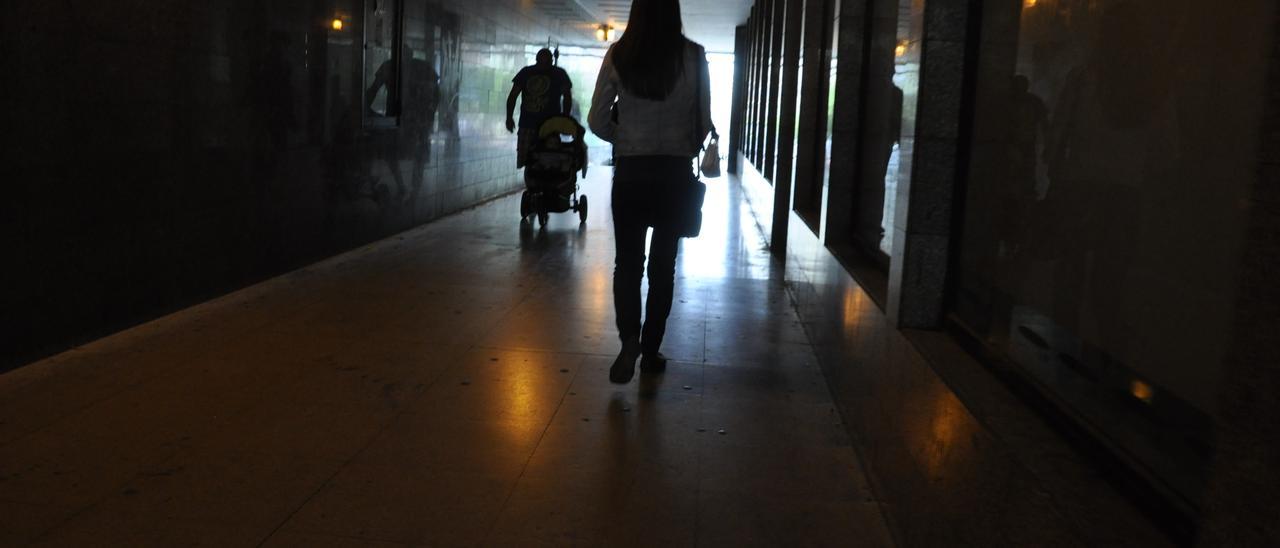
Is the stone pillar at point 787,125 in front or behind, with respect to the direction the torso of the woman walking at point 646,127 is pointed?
in front

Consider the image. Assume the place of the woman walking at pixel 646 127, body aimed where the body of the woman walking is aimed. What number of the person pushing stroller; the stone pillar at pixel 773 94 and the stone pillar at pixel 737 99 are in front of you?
3

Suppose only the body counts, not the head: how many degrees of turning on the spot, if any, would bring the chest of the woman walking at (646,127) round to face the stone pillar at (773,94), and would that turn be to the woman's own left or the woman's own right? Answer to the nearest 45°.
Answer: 0° — they already face it

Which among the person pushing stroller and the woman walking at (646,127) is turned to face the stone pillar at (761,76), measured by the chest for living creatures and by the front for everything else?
the woman walking

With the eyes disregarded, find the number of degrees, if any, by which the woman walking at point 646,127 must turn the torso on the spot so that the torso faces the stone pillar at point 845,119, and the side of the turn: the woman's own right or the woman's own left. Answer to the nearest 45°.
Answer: approximately 45° to the woman's own right

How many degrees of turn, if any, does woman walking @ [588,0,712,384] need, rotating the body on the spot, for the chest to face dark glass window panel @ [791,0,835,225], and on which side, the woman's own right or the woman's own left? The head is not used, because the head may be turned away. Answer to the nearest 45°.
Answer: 0° — they already face it

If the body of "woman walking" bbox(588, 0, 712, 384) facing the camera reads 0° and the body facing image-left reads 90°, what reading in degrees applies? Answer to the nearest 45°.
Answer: approximately 180°
